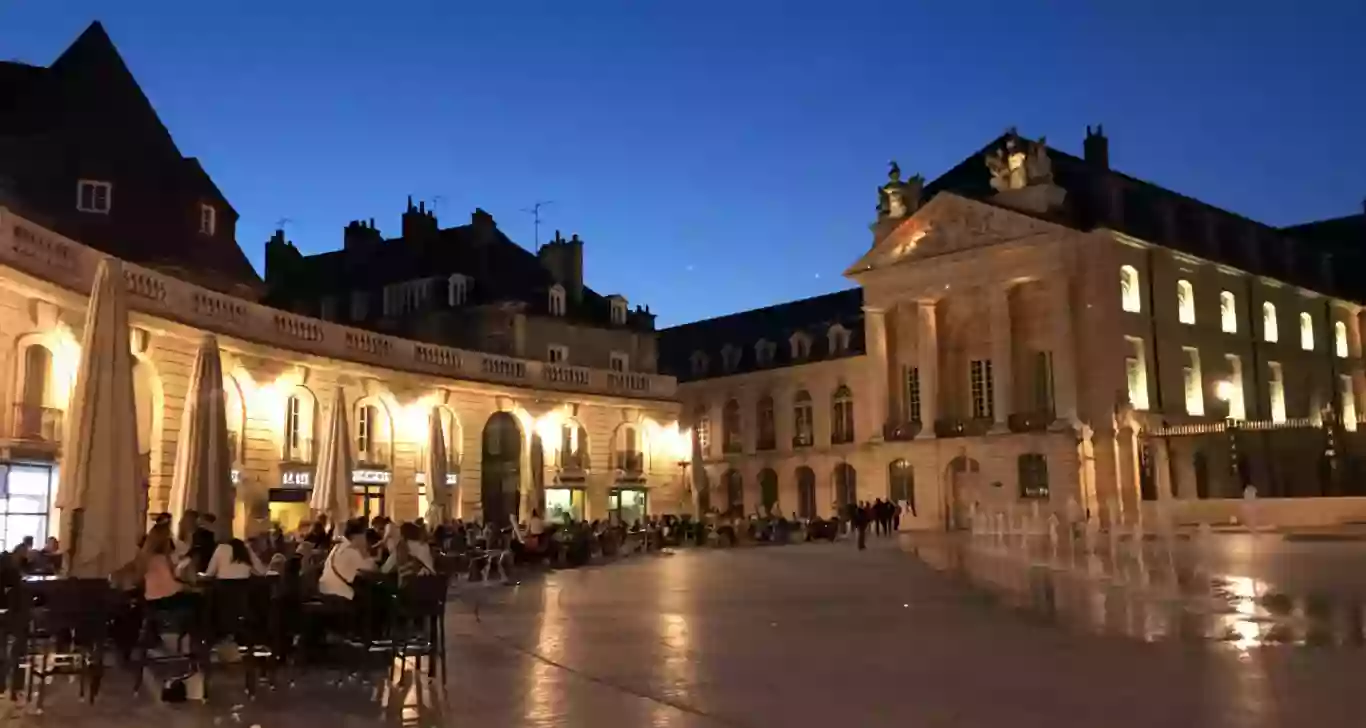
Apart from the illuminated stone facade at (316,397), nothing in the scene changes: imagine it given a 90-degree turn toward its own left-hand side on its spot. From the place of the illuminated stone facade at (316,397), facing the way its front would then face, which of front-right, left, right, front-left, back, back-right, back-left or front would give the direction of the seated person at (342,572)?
back-right

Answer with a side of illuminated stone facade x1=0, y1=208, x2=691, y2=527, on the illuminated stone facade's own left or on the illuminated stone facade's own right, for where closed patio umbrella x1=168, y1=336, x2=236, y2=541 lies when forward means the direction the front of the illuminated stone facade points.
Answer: on the illuminated stone facade's own right

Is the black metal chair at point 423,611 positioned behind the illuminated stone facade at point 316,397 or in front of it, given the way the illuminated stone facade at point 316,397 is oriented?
in front

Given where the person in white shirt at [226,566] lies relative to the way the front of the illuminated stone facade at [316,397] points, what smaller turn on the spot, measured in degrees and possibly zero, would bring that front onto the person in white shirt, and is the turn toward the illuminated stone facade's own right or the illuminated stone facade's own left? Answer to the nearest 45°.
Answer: approximately 45° to the illuminated stone facade's own right

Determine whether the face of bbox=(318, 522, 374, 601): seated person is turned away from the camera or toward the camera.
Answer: away from the camera

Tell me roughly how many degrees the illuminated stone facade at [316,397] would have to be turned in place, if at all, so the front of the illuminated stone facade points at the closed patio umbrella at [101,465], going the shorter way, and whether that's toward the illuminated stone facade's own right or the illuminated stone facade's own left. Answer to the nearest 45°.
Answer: approximately 45° to the illuminated stone facade's own right

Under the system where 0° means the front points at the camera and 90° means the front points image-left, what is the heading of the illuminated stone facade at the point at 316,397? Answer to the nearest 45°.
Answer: approximately 315°
